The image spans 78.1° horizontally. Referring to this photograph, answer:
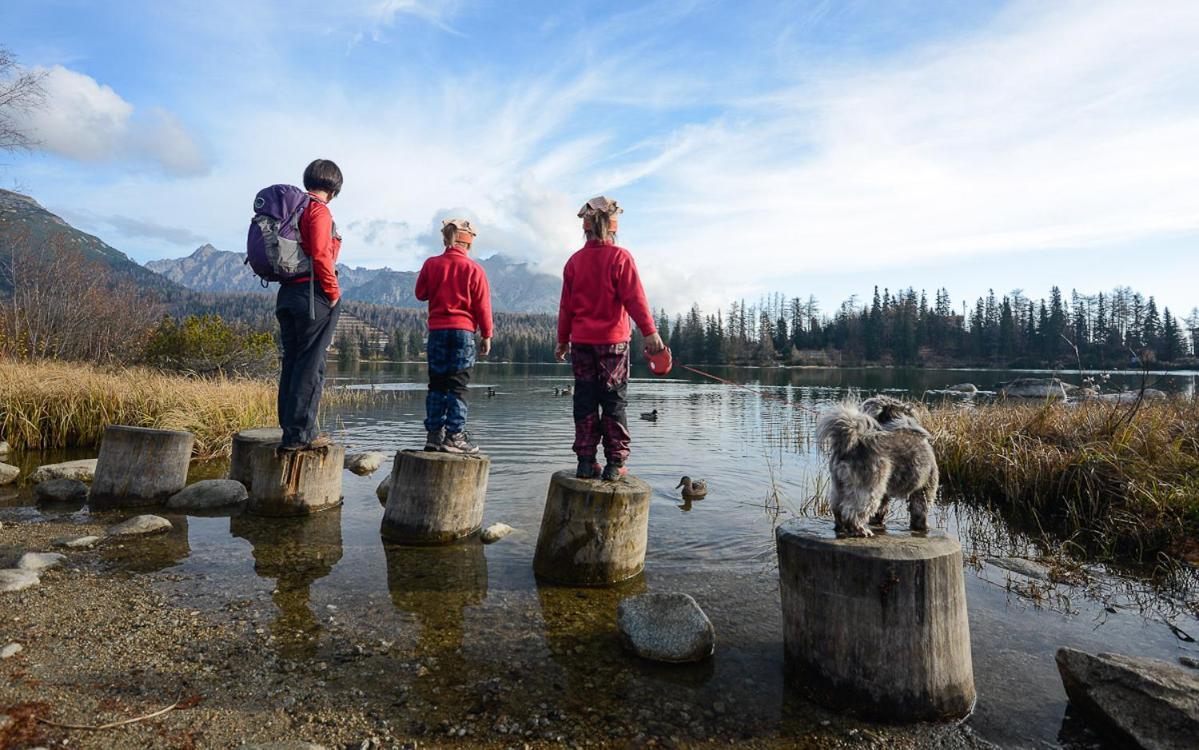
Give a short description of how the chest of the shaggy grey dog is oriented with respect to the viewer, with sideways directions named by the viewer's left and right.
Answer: facing away from the viewer and to the right of the viewer

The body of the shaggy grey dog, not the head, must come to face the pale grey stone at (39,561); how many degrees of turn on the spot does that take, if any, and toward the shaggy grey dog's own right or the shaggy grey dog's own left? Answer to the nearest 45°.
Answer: approximately 135° to the shaggy grey dog's own left

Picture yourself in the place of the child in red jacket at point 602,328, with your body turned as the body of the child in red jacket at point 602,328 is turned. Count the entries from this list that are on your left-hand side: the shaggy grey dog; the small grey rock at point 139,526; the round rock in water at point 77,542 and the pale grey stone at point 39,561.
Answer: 3

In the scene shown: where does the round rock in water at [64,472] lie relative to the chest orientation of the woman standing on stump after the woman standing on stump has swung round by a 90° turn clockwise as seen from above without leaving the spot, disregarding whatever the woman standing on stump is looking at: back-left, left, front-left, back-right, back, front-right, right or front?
back-right

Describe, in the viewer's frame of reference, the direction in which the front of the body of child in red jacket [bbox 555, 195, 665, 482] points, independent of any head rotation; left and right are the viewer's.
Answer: facing away from the viewer

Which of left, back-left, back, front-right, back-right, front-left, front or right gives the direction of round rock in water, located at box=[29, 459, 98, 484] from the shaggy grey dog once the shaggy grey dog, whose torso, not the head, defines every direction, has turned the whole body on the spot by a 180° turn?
front-right

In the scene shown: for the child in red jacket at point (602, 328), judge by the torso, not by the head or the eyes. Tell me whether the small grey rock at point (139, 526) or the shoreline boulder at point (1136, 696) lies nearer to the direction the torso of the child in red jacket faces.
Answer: the small grey rock

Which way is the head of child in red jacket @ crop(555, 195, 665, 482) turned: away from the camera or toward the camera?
away from the camera

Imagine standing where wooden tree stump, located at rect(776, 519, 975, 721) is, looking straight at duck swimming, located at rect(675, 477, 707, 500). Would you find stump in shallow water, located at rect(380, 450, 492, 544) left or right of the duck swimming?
left

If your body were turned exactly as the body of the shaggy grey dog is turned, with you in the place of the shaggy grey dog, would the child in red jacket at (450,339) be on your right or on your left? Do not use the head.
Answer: on your left
